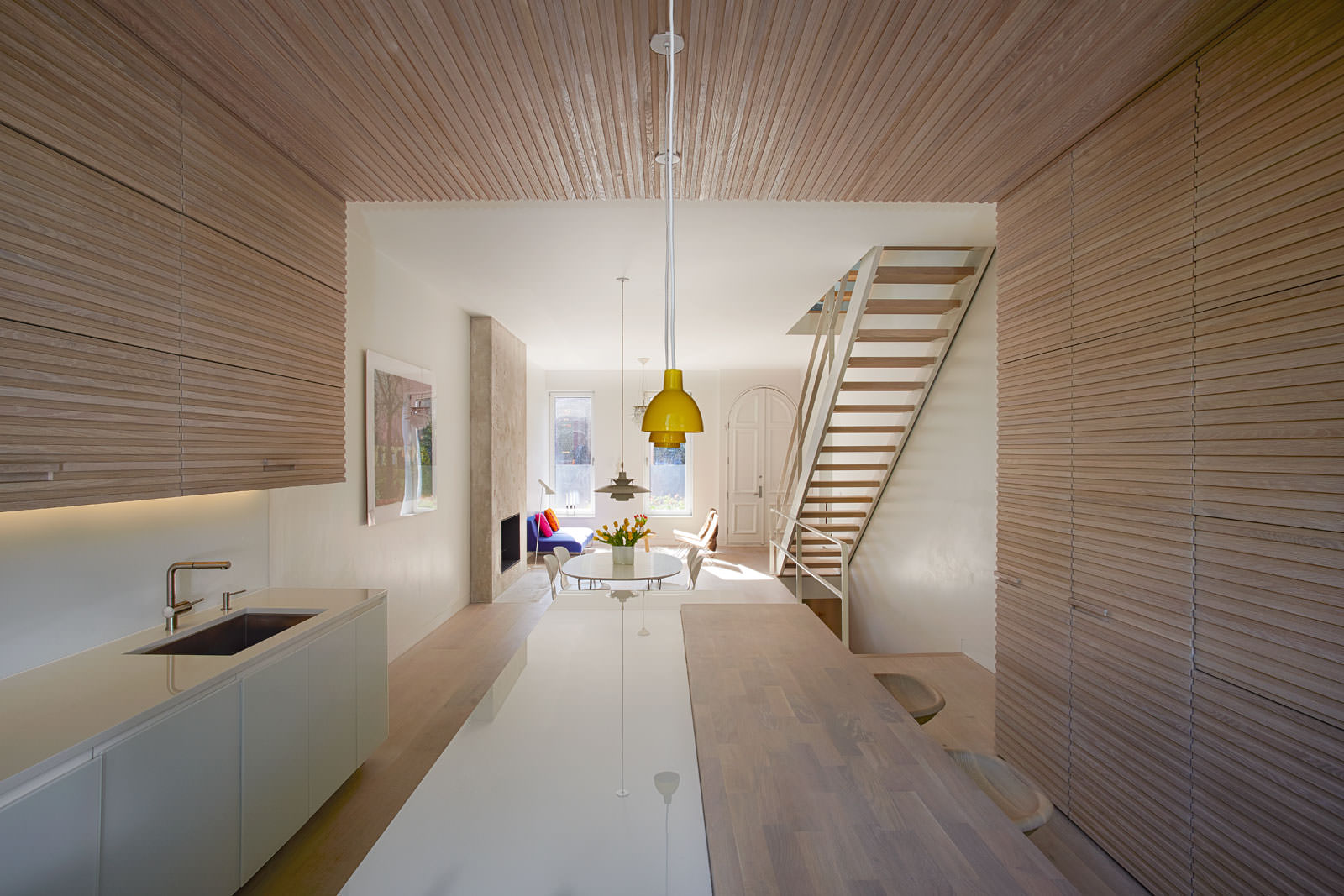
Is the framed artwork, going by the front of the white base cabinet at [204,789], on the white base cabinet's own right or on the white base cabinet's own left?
on the white base cabinet's own left

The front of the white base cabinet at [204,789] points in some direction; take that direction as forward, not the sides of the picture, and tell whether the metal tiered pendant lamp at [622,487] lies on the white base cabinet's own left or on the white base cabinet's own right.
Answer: on the white base cabinet's own left

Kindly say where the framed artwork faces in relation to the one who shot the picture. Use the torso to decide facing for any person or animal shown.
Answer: facing the viewer and to the right of the viewer

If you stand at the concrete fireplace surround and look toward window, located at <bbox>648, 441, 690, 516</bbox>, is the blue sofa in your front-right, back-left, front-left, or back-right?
front-left

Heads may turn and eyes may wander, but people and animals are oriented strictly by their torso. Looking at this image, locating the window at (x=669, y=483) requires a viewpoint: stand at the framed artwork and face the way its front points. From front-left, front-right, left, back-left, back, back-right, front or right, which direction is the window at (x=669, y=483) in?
left

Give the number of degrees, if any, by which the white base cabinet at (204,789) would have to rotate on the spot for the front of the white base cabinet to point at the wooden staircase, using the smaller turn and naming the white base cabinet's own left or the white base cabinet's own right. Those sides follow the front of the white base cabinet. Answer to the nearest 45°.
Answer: approximately 45° to the white base cabinet's own left

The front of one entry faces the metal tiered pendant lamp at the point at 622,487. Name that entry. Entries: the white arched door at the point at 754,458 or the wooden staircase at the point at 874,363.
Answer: the white arched door

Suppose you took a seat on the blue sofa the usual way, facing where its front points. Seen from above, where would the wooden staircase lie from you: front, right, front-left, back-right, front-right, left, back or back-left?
front-right

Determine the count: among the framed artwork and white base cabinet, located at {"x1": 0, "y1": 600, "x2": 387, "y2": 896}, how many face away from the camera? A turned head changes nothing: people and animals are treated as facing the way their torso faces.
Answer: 0

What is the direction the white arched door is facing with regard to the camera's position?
facing the viewer

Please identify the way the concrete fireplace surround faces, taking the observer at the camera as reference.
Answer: facing to the right of the viewer

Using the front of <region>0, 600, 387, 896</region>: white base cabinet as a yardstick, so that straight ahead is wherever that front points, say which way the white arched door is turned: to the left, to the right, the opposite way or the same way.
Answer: to the right
